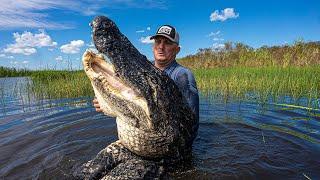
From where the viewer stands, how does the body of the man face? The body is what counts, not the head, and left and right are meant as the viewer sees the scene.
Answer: facing the viewer and to the left of the viewer
